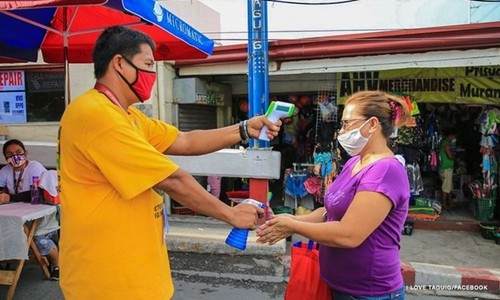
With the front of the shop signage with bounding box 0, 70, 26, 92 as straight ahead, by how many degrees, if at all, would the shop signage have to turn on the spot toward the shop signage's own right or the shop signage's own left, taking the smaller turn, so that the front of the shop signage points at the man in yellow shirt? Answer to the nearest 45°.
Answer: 0° — it already faces them

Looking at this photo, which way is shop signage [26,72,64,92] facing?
toward the camera

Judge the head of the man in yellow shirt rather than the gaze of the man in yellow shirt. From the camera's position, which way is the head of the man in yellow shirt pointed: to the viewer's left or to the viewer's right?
to the viewer's right

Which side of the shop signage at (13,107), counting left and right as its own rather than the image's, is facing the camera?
front

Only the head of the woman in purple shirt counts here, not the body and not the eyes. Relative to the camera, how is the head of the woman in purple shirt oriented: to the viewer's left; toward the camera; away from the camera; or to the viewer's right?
to the viewer's left

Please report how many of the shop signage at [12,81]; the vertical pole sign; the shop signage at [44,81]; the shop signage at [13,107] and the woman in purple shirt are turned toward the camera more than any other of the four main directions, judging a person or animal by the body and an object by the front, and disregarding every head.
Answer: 4

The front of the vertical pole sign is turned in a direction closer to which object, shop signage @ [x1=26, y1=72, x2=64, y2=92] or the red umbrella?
the red umbrella

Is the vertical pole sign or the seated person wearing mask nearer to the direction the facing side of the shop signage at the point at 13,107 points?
the seated person wearing mask

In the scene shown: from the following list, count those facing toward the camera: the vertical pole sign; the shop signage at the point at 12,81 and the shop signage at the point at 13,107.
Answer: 3

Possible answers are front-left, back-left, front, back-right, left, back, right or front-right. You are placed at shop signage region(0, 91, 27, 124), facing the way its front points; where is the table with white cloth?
front

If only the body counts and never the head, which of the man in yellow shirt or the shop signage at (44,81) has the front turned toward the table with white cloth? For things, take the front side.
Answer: the shop signage

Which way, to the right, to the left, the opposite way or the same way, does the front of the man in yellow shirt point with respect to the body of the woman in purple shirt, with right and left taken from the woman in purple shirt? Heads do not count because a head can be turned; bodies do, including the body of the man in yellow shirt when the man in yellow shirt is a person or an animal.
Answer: the opposite way

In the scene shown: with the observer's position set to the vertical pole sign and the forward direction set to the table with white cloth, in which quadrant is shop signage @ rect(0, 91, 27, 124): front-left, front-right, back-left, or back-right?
front-right

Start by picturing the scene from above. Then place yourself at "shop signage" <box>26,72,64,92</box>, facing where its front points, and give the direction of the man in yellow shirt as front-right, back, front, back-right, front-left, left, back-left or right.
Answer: front

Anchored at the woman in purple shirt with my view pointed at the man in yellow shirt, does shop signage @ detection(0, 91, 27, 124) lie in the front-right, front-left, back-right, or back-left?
front-right

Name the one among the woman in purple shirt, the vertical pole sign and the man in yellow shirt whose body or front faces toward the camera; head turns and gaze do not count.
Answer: the vertical pole sign

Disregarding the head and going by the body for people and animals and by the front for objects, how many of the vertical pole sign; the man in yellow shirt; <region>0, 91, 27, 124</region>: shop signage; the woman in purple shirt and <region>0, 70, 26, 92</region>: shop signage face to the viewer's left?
1
